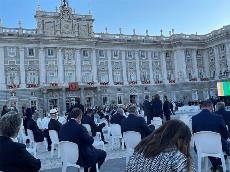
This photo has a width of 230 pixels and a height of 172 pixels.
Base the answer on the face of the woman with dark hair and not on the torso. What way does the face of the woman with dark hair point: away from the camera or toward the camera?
away from the camera

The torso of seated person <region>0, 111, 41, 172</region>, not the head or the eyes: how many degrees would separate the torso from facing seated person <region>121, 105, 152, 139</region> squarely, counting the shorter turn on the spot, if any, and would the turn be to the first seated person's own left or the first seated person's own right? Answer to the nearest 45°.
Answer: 0° — they already face them

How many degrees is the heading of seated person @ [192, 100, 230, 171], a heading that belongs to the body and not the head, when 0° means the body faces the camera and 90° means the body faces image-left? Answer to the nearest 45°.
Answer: approximately 180°

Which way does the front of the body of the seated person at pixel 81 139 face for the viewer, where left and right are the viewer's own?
facing away from the viewer and to the right of the viewer

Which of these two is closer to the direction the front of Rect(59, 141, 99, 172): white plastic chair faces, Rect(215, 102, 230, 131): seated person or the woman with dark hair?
the seated person
